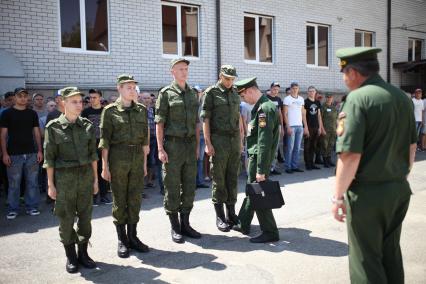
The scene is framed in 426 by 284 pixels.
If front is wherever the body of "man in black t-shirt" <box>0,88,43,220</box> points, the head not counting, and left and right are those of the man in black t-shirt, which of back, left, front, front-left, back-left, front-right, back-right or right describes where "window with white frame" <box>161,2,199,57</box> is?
back-left

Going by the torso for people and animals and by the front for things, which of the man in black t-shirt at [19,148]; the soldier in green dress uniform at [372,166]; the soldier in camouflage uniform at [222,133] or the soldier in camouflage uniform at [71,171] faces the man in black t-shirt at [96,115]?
the soldier in green dress uniform

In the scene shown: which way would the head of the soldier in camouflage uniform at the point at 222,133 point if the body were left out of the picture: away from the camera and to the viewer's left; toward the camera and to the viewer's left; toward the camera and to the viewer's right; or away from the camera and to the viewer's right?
toward the camera and to the viewer's right

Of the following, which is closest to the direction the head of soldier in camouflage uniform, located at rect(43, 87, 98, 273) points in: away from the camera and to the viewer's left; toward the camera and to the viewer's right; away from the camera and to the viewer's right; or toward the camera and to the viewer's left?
toward the camera and to the viewer's right

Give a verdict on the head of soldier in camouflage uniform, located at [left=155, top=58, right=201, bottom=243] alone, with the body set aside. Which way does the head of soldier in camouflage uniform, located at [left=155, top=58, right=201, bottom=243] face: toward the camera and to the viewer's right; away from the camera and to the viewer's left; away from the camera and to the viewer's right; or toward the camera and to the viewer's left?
toward the camera and to the viewer's right

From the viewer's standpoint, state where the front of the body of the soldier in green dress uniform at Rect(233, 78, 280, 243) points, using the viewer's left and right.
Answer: facing to the left of the viewer

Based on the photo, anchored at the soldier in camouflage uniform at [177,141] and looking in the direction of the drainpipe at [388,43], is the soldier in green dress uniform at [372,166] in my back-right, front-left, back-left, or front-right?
back-right

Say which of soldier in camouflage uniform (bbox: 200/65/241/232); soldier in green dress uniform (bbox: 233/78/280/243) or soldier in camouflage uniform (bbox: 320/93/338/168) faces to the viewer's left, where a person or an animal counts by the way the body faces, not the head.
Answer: the soldier in green dress uniform

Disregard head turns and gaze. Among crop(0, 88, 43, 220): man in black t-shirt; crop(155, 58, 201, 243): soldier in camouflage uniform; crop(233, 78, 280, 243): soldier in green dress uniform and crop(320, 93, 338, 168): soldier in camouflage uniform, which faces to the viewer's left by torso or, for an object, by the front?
the soldier in green dress uniform

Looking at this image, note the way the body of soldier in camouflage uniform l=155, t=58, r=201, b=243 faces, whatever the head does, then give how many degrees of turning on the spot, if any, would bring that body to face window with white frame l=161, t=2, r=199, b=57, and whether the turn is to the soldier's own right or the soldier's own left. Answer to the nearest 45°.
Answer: approximately 135° to the soldier's own left
